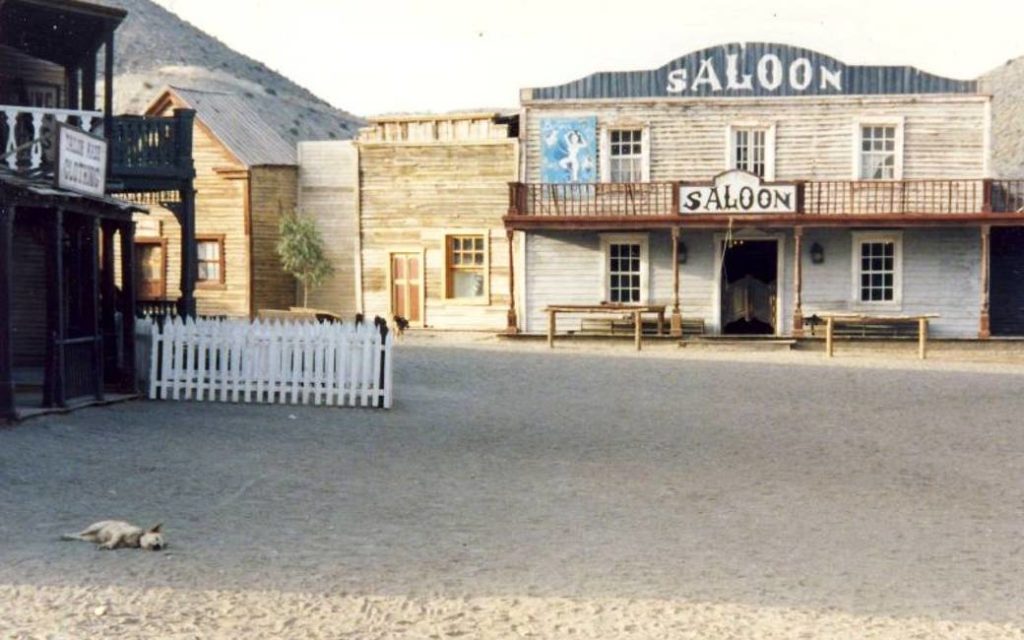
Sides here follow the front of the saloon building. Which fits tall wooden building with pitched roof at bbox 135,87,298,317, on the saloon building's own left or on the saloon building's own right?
on the saloon building's own right

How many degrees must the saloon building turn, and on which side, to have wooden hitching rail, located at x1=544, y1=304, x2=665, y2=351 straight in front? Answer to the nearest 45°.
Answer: approximately 45° to its right

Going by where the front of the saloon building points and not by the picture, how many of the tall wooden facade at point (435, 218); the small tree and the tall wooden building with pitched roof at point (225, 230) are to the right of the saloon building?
3

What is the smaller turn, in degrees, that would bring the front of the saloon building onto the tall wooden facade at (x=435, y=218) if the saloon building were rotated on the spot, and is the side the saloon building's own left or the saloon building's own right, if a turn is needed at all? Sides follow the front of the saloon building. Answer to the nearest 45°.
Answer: approximately 90° to the saloon building's own right

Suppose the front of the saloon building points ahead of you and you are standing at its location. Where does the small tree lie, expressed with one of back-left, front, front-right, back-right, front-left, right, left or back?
right

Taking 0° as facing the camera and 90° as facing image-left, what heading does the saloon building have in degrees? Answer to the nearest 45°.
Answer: approximately 0°
